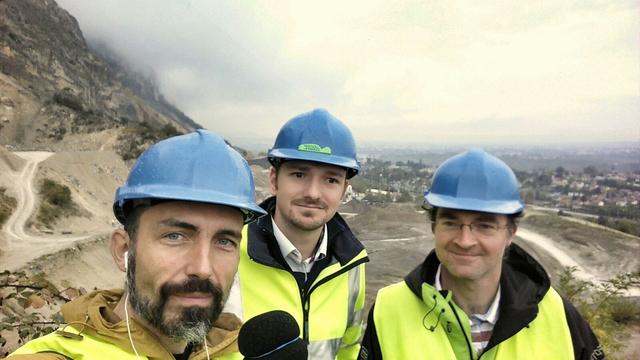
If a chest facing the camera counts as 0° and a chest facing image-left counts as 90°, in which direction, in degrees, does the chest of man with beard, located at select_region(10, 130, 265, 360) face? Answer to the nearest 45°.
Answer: approximately 315°

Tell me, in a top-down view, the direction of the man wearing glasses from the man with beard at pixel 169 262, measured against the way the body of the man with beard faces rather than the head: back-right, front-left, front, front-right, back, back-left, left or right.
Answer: front-left

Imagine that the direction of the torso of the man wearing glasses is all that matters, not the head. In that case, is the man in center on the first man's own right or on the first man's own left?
on the first man's own right

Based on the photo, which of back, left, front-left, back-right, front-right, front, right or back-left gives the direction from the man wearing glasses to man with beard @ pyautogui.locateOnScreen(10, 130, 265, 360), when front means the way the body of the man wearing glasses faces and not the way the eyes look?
front-right

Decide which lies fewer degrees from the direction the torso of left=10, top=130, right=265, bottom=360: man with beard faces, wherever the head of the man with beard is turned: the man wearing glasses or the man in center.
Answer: the man wearing glasses

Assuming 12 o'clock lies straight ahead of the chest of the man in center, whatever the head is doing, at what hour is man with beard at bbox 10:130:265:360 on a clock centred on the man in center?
The man with beard is roughly at 1 o'clock from the man in center.

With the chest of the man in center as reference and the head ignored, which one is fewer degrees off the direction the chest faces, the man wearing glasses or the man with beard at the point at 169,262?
the man with beard

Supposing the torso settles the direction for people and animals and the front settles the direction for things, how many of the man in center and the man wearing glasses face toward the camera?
2

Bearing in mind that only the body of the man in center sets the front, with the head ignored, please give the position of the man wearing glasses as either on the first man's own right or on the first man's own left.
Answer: on the first man's own left
